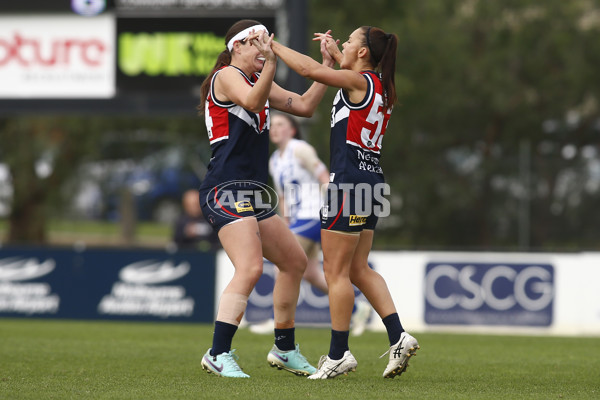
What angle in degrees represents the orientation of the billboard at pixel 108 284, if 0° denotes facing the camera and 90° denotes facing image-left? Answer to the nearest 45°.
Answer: approximately 0°

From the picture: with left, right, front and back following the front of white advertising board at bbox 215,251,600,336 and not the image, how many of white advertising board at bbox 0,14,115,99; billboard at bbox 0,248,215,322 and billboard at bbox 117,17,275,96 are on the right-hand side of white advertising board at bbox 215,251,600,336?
3

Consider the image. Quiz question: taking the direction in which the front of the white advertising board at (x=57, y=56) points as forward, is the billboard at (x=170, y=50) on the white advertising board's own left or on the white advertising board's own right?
on the white advertising board's own left

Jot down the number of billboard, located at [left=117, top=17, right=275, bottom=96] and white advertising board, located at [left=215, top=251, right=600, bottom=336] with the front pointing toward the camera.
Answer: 2

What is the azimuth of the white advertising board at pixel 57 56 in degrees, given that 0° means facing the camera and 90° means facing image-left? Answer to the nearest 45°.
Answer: approximately 0°

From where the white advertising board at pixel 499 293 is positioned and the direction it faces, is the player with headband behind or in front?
in front

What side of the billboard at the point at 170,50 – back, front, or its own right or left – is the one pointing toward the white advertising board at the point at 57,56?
right
